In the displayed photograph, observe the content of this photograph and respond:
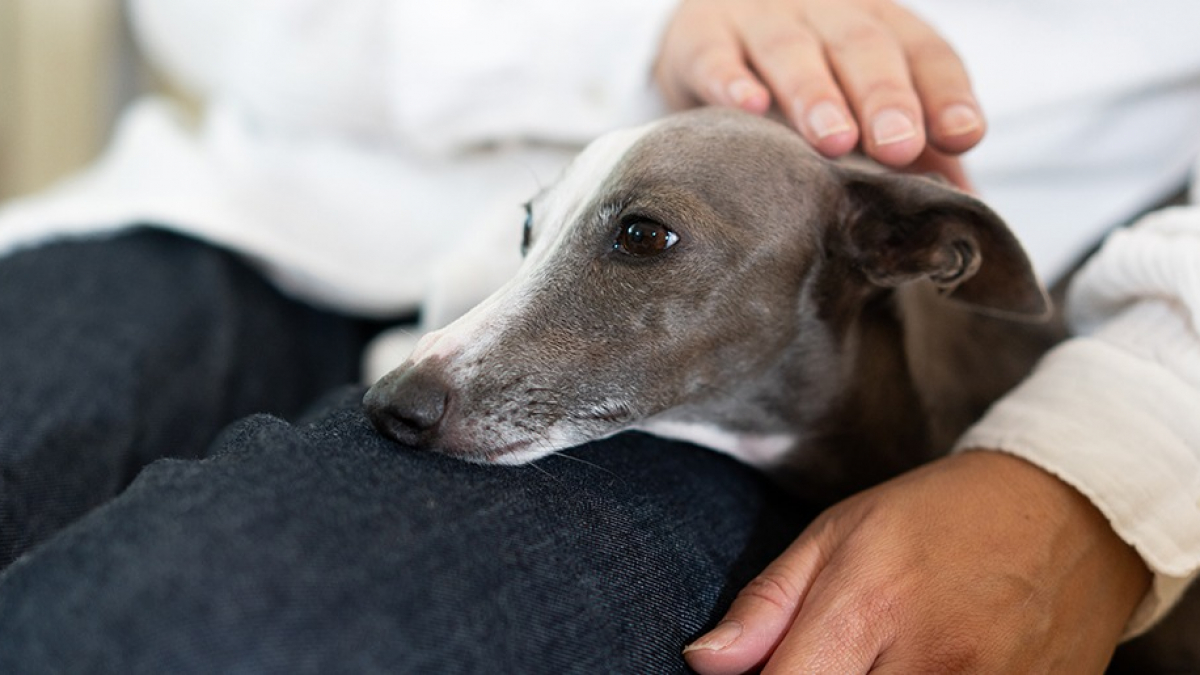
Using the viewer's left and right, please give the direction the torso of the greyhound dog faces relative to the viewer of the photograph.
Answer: facing the viewer and to the left of the viewer
